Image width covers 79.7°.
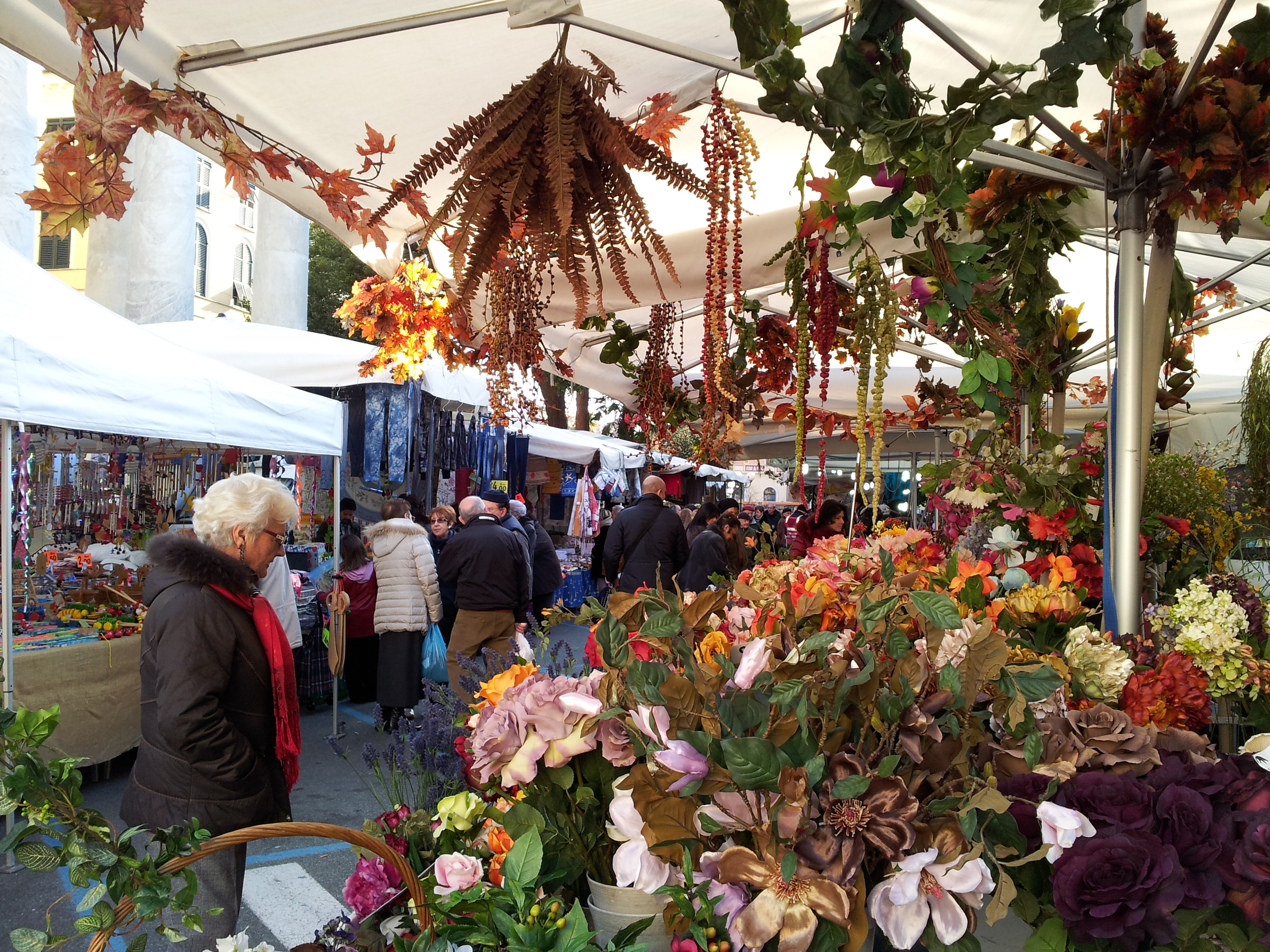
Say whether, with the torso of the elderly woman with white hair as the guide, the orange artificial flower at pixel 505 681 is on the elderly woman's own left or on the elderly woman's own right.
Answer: on the elderly woman's own right

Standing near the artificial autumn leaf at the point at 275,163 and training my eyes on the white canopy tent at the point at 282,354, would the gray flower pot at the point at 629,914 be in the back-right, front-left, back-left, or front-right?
back-right

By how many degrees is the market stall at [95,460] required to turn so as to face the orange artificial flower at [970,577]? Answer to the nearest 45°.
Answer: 0° — it already faces it

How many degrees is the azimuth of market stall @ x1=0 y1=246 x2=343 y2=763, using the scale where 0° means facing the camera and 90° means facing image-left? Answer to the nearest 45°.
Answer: approximately 315°

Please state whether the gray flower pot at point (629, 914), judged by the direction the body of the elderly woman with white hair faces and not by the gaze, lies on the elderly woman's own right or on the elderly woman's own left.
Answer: on the elderly woman's own right

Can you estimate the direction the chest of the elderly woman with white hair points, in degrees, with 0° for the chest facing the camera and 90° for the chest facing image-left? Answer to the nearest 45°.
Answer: approximately 270°

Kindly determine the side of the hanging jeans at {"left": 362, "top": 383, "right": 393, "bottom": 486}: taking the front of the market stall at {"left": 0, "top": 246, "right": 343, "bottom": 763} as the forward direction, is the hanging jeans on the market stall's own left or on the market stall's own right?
on the market stall's own left

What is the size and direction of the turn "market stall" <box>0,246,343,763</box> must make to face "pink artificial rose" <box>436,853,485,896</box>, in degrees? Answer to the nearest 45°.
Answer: approximately 45° to its right

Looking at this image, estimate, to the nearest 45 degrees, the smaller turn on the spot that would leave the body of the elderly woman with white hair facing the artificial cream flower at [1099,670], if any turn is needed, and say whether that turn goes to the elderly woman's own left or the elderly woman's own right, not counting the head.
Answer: approximately 45° to the elderly woman's own right
